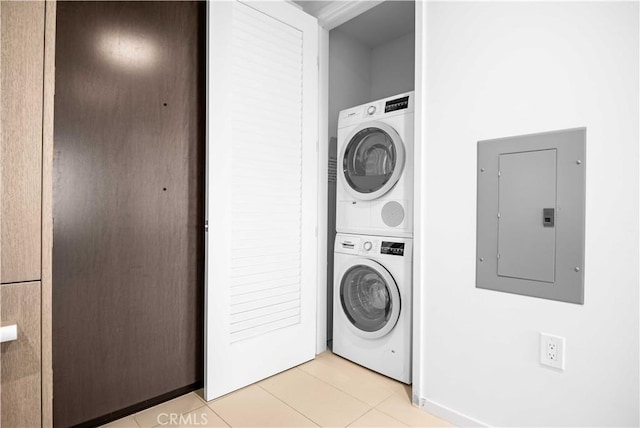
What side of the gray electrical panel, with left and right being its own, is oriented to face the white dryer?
right

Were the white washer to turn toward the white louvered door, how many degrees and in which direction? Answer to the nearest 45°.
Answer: approximately 45° to its right

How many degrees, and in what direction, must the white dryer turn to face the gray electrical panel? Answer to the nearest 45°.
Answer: approximately 90° to its left

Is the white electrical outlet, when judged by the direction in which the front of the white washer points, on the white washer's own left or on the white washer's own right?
on the white washer's own left

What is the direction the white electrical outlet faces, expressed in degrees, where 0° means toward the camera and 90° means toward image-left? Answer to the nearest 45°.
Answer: approximately 45°
